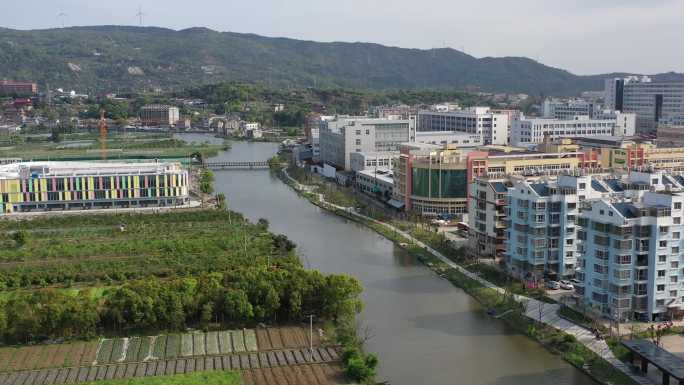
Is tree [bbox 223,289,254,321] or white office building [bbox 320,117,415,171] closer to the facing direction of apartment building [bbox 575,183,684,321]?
the tree

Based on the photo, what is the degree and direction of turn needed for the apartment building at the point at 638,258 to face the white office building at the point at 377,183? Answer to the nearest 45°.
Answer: approximately 90° to its right

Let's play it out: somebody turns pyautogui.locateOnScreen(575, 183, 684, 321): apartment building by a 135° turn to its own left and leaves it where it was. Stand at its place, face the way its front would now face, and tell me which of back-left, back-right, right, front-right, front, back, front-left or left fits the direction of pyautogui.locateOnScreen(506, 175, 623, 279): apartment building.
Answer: back-left

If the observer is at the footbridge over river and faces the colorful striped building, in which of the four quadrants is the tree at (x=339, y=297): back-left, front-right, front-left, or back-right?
front-left

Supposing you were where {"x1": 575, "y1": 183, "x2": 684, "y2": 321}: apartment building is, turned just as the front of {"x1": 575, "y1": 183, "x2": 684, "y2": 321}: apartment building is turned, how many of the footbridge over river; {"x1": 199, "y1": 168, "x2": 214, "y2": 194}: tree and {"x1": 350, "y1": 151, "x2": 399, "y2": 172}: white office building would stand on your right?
3

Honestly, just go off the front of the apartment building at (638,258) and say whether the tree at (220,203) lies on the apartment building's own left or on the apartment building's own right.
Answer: on the apartment building's own right

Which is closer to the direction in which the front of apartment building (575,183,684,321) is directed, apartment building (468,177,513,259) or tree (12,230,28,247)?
the tree

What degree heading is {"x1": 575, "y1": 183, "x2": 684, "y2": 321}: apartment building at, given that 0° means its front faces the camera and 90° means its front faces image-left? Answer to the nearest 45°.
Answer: approximately 45°

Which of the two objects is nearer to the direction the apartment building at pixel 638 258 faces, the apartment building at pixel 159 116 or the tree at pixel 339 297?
the tree

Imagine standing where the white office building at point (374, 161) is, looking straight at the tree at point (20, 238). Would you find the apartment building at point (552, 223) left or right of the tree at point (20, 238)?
left

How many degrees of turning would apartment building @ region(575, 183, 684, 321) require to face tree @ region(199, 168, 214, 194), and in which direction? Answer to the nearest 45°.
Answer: approximately 90° to its right

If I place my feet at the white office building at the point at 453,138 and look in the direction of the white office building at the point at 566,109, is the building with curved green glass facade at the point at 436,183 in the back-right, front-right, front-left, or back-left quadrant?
back-right
